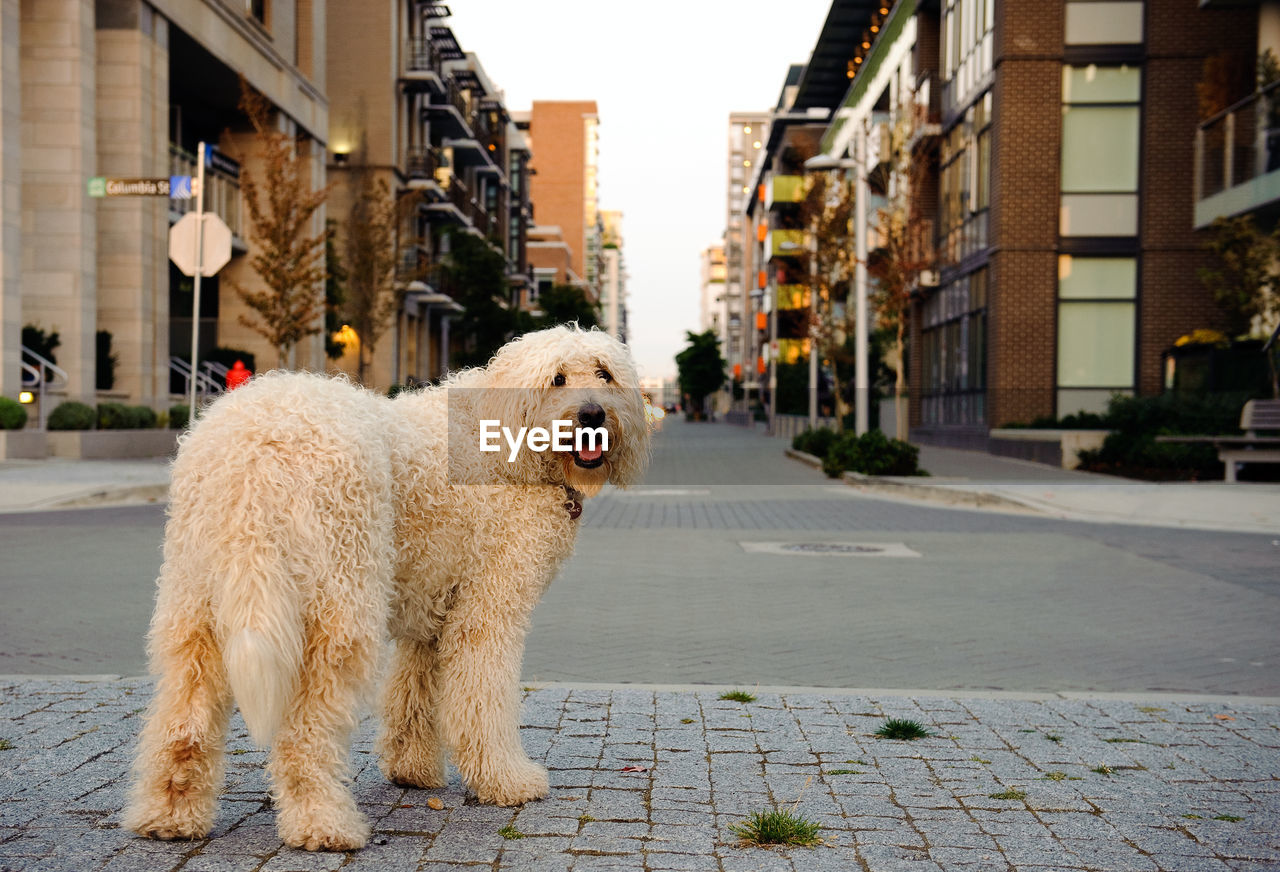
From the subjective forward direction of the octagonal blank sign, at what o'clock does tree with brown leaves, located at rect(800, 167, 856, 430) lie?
The tree with brown leaves is roughly at 2 o'clock from the octagonal blank sign.

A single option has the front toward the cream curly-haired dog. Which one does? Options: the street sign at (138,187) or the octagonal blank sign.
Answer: the street sign

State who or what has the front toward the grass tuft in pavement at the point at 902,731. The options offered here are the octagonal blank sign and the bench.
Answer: the bench

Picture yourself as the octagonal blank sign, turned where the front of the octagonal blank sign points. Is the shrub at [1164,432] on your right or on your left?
on your right

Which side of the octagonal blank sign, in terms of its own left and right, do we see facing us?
back

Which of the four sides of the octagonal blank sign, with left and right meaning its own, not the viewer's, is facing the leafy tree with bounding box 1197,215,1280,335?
right
